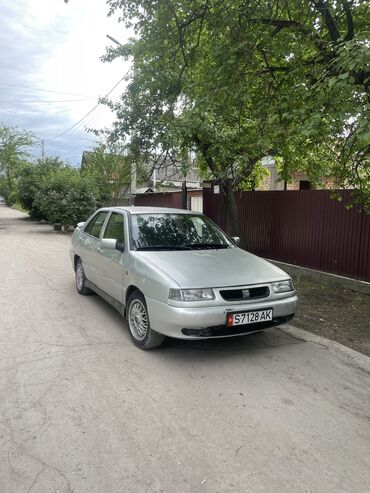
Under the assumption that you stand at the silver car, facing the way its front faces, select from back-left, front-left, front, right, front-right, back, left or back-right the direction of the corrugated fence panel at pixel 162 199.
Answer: back-left

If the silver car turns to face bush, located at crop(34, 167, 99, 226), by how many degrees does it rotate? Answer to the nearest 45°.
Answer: approximately 135° to its left

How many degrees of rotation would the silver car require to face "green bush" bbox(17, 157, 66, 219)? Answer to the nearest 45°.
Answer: approximately 180°

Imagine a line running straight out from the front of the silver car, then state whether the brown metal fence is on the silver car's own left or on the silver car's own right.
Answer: on the silver car's own left

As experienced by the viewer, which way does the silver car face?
facing the viewer and to the right of the viewer

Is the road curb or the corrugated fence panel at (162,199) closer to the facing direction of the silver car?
the road curb

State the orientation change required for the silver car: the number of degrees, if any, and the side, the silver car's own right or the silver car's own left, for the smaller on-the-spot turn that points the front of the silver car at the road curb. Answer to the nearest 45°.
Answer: approximately 45° to the silver car's own left
